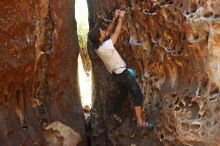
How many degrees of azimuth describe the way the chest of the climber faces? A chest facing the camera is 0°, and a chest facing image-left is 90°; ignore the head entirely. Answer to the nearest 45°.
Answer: approximately 270°
